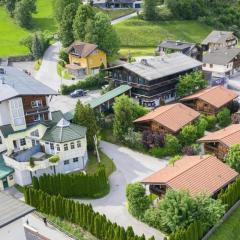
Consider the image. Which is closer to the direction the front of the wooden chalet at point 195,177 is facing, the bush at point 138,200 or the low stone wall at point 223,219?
the bush

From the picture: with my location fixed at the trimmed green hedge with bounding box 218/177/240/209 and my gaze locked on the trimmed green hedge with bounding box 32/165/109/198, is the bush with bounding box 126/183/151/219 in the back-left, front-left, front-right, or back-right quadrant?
front-left

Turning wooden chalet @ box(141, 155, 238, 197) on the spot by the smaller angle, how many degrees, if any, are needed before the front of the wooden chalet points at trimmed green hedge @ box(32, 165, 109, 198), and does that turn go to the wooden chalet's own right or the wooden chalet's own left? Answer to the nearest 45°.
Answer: approximately 45° to the wooden chalet's own right

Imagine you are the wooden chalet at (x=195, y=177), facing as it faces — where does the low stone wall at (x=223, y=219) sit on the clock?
The low stone wall is roughly at 9 o'clock from the wooden chalet.

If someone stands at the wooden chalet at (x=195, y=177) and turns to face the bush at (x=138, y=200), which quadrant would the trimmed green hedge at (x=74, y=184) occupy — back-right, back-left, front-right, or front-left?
front-right

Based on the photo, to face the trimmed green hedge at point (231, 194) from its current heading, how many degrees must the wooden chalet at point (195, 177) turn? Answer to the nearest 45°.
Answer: approximately 135° to its left

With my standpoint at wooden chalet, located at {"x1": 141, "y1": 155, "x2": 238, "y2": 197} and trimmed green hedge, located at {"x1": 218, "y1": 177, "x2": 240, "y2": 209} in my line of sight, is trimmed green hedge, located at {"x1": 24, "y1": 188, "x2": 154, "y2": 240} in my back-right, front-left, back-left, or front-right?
back-right

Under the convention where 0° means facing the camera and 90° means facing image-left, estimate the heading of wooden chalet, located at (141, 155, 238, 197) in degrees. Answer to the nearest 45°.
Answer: approximately 45°

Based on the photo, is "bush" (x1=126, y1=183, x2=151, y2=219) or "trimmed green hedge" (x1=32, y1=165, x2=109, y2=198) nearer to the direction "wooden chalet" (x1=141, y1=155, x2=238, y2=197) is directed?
the bush

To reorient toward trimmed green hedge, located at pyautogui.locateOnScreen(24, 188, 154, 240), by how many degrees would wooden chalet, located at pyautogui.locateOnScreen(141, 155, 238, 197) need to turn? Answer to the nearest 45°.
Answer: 0° — it already faces it

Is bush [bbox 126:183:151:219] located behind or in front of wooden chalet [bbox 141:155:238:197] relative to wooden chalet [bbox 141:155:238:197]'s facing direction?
in front
